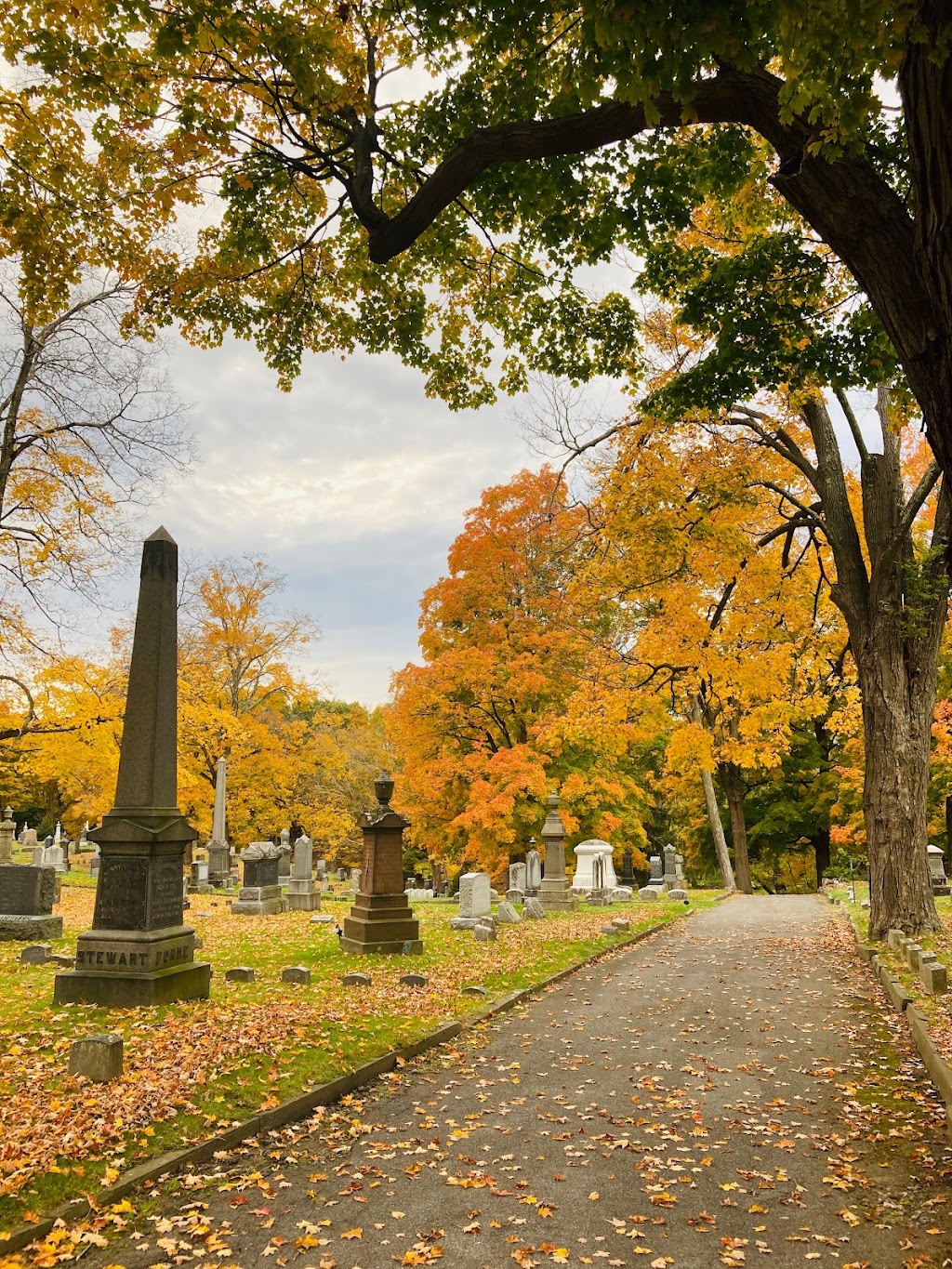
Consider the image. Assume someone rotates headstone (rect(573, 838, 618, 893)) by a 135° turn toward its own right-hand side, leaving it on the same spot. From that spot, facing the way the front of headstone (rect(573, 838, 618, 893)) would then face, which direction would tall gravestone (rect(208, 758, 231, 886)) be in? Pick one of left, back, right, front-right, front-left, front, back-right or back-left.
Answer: front-left

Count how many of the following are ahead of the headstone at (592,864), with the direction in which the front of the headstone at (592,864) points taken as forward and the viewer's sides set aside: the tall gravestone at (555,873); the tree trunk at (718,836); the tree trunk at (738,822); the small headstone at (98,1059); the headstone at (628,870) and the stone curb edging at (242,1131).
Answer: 3

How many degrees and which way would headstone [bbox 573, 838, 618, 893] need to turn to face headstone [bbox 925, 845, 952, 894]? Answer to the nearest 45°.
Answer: approximately 90° to its left

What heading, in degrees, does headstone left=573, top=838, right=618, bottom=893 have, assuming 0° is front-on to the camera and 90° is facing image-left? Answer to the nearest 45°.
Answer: approximately 0°

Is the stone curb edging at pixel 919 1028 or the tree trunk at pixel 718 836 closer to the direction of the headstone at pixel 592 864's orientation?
the stone curb edging

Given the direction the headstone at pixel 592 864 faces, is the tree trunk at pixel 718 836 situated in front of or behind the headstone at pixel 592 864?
behind

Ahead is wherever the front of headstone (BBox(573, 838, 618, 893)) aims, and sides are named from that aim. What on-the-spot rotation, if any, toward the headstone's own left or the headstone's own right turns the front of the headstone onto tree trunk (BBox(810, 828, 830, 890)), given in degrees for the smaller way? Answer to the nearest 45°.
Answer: approximately 135° to the headstone's own left

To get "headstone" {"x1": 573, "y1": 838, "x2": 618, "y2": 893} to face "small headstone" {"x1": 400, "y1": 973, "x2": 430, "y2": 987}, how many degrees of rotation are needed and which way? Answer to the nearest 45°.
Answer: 0° — it already faces it

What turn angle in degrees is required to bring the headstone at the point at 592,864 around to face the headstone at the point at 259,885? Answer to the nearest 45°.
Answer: approximately 45° to its right
